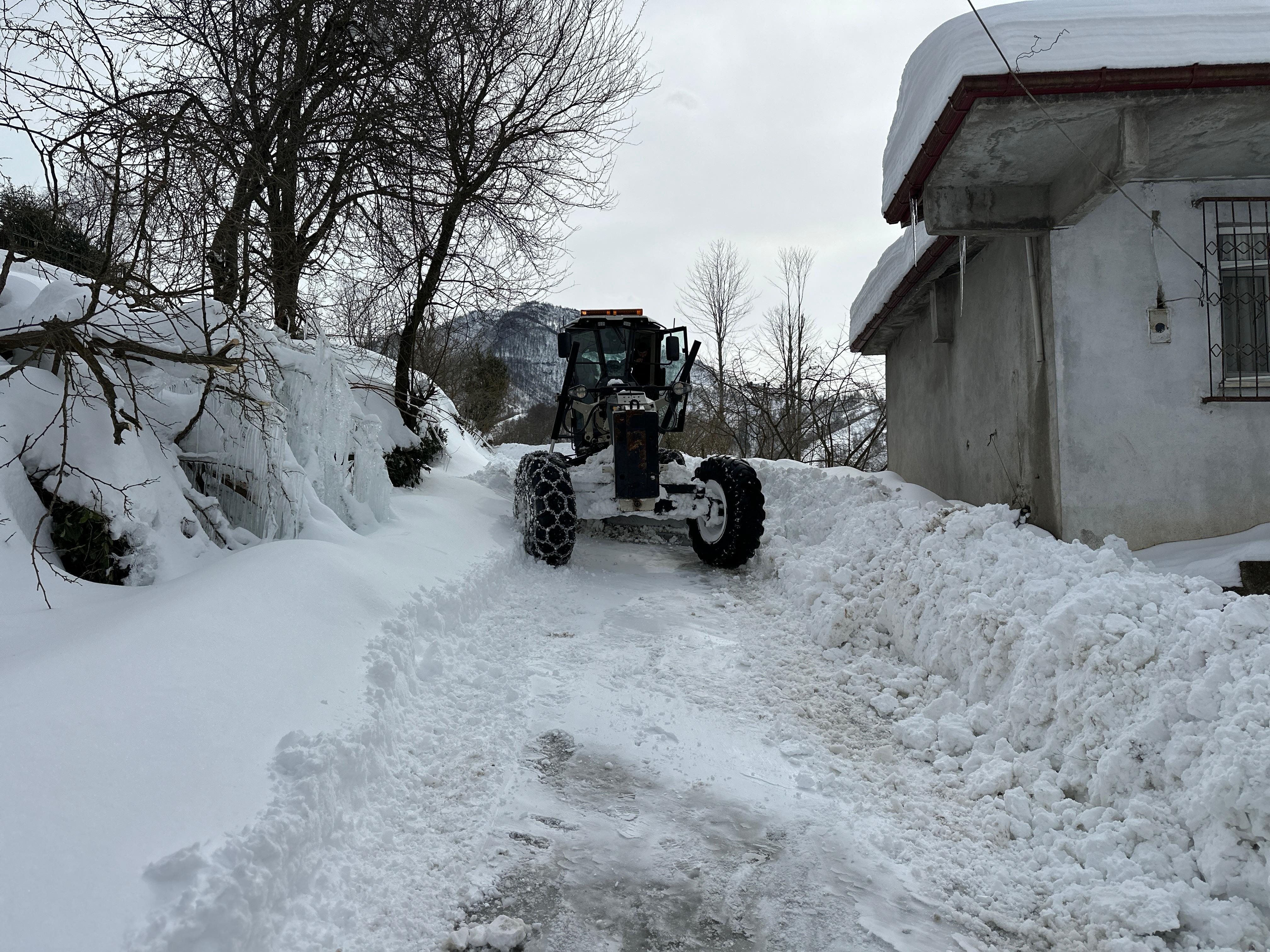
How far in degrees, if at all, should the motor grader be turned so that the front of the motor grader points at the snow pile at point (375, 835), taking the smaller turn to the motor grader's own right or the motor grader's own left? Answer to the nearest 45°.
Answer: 0° — it already faces it

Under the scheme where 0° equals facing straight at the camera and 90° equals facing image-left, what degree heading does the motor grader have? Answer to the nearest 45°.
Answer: approximately 0°

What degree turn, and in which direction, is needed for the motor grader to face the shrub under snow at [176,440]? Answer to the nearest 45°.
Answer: approximately 45° to its right

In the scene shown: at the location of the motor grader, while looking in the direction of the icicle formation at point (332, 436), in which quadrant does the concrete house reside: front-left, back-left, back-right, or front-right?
back-left

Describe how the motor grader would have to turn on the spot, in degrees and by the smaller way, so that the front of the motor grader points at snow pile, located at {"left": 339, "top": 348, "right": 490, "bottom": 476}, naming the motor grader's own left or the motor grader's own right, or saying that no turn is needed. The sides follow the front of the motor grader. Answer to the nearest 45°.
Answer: approximately 135° to the motor grader's own right

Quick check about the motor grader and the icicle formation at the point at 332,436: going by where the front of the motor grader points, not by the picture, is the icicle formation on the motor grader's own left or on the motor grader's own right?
on the motor grader's own right

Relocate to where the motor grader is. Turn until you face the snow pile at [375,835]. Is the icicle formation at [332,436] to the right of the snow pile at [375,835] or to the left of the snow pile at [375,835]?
right
